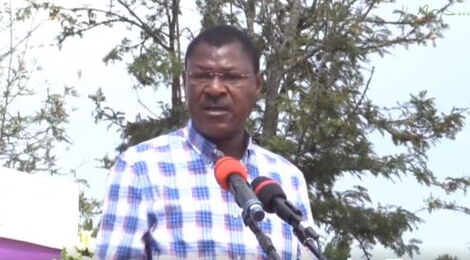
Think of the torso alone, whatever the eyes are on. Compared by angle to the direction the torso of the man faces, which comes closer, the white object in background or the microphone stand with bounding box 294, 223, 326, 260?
the microphone stand

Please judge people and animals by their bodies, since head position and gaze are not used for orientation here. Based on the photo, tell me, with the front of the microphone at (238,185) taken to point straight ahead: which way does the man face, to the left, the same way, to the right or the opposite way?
the opposite way

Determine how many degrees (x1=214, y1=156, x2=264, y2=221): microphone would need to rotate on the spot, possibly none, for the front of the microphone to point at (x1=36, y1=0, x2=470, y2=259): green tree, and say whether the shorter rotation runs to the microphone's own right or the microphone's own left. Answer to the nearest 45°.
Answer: approximately 45° to the microphone's own right

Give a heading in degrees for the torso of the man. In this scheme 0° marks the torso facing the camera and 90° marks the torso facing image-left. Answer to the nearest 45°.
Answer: approximately 315°

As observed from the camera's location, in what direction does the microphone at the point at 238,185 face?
facing away from the viewer and to the left of the viewer
